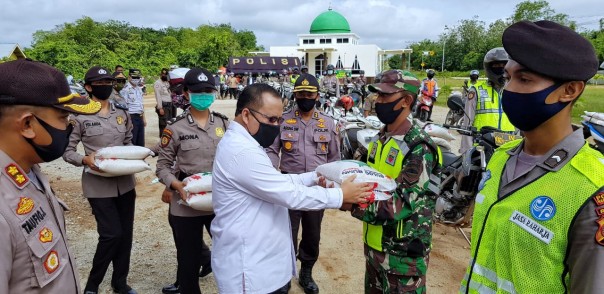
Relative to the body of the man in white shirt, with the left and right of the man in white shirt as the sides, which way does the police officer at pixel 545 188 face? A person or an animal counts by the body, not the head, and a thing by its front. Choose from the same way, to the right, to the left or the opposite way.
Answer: the opposite way

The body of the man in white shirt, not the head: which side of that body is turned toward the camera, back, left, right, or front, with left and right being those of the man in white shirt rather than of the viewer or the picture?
right

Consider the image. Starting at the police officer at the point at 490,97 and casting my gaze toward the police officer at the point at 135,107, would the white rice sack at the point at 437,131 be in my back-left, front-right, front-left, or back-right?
front-left

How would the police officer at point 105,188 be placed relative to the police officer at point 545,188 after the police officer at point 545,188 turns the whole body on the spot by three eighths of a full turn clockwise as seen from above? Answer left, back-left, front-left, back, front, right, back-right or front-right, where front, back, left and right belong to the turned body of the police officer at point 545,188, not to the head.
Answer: left

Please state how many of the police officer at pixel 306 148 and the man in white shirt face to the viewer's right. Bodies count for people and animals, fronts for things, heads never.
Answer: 1

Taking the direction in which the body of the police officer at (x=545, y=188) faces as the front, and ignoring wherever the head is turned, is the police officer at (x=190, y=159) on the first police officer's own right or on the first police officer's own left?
on the first police officer's own right

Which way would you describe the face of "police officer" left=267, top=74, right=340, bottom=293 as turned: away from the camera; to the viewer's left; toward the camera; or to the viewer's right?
toward the camera

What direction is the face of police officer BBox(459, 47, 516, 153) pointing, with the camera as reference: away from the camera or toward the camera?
toward the camera

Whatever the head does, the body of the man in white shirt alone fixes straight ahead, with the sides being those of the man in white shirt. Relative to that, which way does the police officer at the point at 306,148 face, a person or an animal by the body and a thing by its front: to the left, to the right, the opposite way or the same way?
to the right

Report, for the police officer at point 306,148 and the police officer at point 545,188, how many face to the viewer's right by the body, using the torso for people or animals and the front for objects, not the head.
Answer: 0

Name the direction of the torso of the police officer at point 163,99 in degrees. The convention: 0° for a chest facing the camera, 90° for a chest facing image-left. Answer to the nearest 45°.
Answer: approximately 315°

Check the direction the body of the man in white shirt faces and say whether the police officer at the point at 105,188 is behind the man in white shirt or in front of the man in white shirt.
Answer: behind

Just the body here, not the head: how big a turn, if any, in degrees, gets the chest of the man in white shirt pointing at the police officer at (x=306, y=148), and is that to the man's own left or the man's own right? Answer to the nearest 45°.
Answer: approximately 90° to the man's own left

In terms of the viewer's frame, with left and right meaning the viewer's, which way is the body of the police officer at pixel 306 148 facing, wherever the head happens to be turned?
facing the viewer

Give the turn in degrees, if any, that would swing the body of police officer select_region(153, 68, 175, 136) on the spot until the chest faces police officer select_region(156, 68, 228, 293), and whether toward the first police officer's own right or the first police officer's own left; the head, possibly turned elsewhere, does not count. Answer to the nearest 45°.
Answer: approximately 45° to the first police officer's own right

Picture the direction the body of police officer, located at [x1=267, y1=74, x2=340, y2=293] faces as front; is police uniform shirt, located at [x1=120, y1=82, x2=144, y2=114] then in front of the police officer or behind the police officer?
behind

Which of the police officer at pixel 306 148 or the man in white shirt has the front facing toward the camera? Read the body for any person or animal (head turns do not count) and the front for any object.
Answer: the police officer
